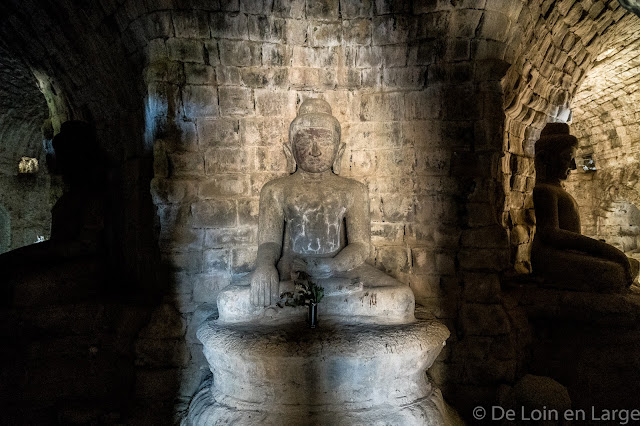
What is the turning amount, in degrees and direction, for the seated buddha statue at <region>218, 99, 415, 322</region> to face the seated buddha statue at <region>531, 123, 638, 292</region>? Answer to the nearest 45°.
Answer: approximately 90° to its left

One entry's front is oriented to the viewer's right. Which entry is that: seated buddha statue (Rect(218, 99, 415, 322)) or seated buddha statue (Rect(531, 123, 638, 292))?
seated buddha statue (Rect(531, 123, 638, 292))

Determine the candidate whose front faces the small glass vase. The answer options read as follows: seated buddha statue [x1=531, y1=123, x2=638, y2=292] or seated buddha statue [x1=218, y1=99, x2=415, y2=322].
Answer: seated buddha statue [x1=218, y1=99, x2=415, y2=322]

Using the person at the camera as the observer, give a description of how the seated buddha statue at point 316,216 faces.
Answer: facing the viewer

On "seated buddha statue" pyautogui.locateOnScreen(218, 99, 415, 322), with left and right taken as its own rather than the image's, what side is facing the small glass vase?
front

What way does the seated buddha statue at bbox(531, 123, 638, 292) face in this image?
to the viewer's right
